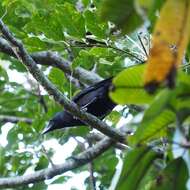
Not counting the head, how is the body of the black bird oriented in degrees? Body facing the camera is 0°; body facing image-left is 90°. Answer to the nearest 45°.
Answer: approximately 90°

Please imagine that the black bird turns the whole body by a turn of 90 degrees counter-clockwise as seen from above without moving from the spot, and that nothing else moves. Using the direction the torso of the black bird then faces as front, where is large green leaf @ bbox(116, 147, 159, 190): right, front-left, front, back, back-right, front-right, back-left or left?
front

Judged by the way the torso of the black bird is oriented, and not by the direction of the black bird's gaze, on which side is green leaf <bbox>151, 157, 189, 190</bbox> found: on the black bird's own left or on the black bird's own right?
on the black bird's own left
